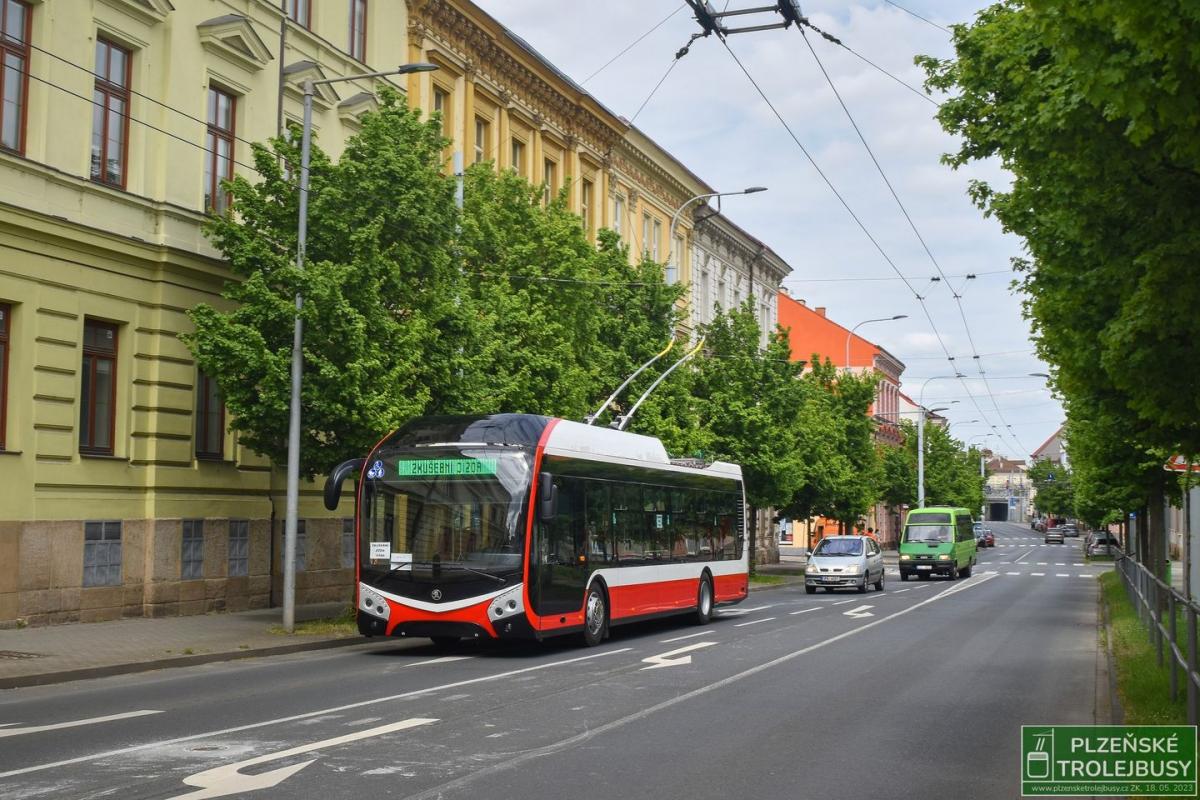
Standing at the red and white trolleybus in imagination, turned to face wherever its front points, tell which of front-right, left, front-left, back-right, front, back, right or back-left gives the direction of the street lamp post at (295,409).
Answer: right

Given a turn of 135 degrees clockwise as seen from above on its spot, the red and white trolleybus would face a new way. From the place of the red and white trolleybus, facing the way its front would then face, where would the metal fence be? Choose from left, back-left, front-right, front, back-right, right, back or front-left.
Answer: back-right

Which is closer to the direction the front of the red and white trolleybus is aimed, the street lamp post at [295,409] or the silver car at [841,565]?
the street lamp post

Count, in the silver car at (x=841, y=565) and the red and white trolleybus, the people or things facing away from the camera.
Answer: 0

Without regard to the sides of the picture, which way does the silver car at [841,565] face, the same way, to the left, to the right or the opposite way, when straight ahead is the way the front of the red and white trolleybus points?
the same way

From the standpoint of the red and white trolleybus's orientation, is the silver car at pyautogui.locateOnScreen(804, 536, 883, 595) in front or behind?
behind

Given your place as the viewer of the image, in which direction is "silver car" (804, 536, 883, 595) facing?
facing the viewer and to the left of the viewer

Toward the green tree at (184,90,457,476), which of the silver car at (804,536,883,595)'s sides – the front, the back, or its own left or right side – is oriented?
front
